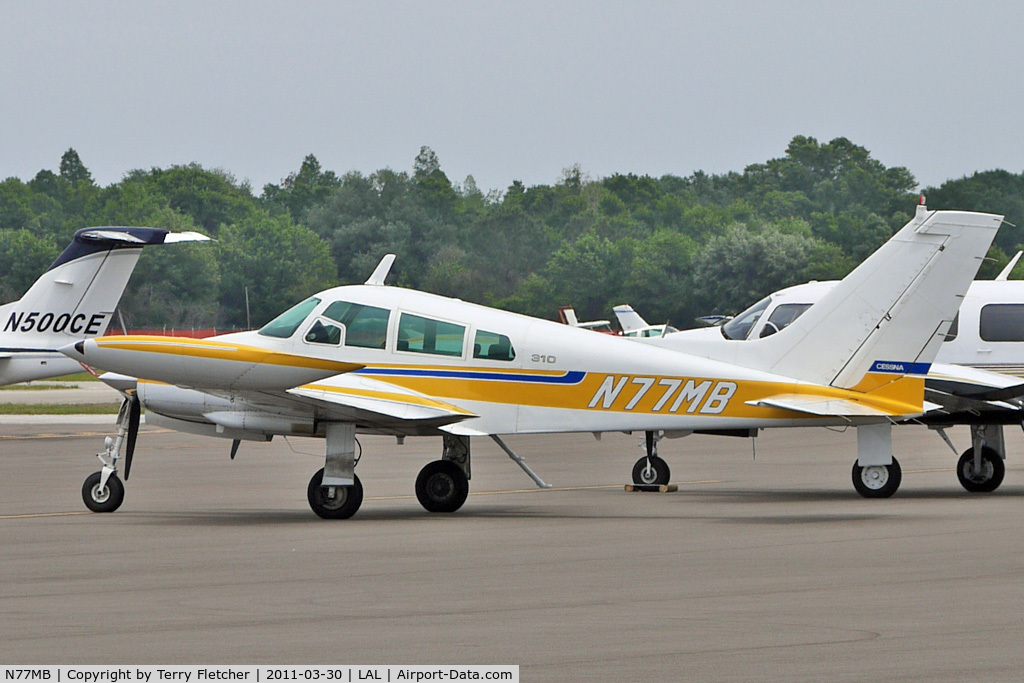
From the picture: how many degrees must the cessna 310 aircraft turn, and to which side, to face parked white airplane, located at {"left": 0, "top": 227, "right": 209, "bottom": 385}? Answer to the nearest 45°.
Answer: approximately 45° to its right

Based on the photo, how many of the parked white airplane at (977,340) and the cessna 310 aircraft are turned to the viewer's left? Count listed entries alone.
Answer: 2

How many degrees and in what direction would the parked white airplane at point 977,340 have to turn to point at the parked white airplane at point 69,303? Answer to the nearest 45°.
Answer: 0° — it already faces it

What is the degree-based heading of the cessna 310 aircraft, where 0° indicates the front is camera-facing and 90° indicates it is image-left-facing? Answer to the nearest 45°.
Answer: approximately 90°

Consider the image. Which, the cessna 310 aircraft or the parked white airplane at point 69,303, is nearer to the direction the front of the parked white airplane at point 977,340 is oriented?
the parked white airplane

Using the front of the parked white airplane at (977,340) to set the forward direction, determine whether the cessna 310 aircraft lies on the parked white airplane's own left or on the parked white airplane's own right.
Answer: on the parked white airplane's own left

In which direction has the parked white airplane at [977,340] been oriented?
to the viewer's left
